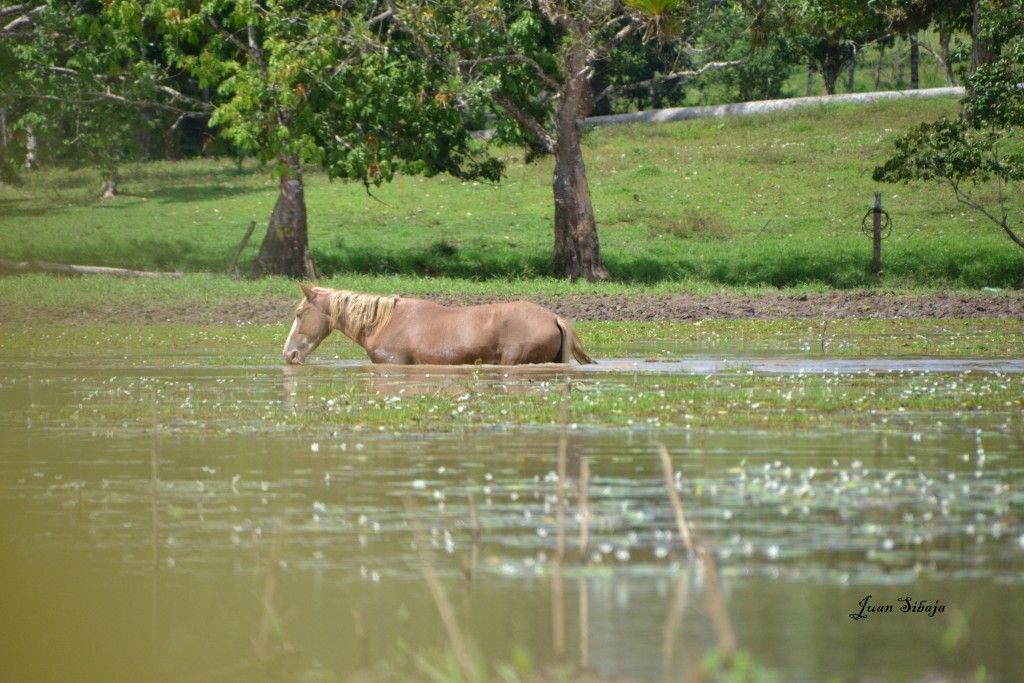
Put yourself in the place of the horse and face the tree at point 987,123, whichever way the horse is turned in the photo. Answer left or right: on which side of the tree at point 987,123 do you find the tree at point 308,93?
left

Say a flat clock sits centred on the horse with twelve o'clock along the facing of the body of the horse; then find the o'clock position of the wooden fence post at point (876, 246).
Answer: The wooden fence post is roughly at 4 o'clock from the horse.

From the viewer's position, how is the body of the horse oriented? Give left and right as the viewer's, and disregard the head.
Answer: facing to the left of the viewer

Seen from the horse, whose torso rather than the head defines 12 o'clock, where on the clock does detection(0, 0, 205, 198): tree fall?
The tree is roughly at 2 o'clock from the horse.

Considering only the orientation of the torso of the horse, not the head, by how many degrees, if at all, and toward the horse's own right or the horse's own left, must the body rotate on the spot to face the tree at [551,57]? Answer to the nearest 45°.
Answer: approximately 90° to the horse's own right

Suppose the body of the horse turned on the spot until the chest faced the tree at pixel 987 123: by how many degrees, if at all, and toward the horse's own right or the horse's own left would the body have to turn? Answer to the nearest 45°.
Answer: approximately 135° to the horse's own right

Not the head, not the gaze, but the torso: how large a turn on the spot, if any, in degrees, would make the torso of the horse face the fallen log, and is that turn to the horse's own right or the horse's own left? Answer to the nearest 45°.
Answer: approximately 45° to the horse's own right

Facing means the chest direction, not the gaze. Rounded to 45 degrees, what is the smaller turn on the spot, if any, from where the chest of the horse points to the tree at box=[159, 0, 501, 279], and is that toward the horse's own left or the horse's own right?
approximately 90° to the horse's own right
